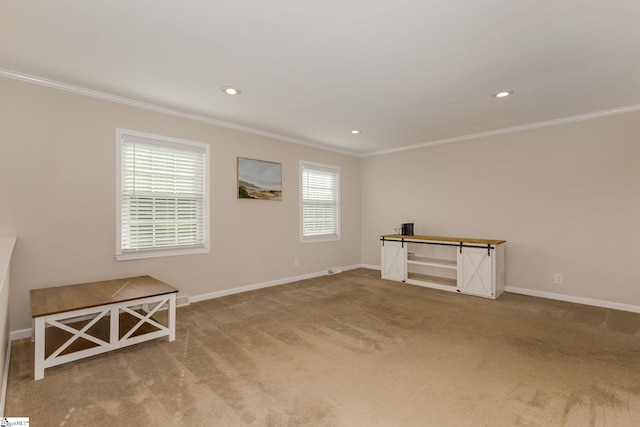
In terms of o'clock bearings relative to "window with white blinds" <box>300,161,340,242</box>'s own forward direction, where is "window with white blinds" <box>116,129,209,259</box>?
"window with white blinds" <box>116,129,209,259</box> is roughly at 3 o'clock from "window with white blinds" <box>300,161,340,242</box>.

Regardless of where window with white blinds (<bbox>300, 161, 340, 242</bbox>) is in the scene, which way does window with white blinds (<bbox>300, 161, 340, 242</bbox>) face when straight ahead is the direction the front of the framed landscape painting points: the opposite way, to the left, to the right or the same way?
the same way

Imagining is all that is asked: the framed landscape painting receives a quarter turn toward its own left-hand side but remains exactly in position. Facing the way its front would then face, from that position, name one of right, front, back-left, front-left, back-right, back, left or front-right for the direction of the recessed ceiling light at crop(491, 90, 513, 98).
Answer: right

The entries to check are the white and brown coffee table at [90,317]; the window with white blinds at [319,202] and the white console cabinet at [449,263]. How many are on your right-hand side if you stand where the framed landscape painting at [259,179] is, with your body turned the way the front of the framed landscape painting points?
1

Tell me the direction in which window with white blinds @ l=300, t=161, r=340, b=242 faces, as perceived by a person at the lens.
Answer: facing the viewer and to the right of the viewer

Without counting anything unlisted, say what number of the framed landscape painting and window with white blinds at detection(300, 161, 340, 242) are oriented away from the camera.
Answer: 0

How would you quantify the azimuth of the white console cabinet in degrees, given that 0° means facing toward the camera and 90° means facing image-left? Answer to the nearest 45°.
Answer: approximately 45°

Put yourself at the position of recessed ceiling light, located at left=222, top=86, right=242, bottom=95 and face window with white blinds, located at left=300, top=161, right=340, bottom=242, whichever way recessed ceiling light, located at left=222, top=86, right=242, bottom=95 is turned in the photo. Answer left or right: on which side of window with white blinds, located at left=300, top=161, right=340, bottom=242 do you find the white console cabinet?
right

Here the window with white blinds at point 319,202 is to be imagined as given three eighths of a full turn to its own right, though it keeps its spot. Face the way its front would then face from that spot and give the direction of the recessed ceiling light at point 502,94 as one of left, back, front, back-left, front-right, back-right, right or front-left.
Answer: back-left

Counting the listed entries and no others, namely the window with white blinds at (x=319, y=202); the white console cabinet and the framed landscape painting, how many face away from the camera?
0

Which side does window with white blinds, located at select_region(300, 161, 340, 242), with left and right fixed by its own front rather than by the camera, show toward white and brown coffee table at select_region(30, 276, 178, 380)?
right

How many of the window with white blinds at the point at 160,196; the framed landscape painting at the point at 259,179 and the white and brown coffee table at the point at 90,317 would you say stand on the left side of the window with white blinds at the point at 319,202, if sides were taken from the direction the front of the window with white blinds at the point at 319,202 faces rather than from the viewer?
0

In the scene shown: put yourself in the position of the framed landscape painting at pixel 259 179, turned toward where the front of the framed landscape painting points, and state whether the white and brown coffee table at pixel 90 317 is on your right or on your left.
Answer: on your right

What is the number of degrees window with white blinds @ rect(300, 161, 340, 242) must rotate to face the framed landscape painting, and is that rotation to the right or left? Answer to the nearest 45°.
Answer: approximately 90° to its right

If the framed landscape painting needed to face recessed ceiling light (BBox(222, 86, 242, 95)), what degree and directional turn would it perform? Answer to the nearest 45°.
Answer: approximately 45° to its right

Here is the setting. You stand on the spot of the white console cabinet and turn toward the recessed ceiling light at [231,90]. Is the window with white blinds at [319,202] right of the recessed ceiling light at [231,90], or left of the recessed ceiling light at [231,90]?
right

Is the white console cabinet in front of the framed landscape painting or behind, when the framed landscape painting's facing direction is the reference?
in front
